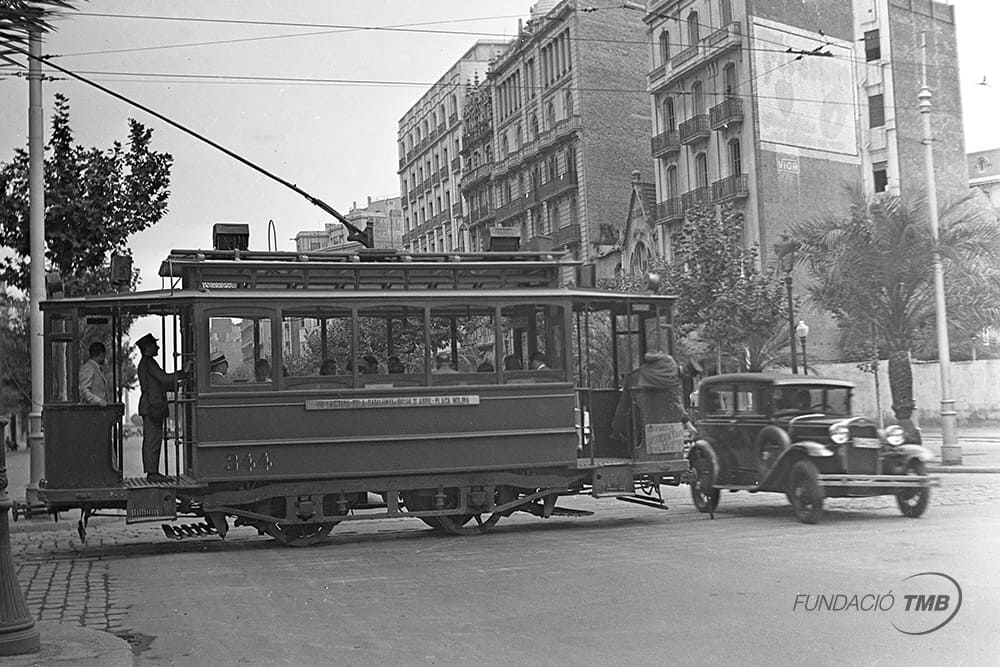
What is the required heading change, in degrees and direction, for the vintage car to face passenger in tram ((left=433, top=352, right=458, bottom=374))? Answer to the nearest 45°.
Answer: approximately 90° to its right

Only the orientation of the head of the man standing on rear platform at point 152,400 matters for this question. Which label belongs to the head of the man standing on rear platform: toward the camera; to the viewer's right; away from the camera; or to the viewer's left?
to the viewer's right

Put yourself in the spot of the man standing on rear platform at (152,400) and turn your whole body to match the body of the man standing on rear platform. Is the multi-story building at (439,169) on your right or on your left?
on your left

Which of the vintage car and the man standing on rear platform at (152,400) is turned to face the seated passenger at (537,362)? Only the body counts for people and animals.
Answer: the man standing on rear platform

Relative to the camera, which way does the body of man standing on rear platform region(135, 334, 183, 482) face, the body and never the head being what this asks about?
to the viewer's right

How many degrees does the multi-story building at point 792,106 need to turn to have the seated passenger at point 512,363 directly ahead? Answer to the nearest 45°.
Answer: approximately 45° to its left

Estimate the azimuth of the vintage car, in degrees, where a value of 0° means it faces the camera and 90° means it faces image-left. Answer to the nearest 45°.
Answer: approximately 315°

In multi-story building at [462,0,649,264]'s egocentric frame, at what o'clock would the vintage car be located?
The vintage car is roughly at 10 o'clock from the multi-story building.
